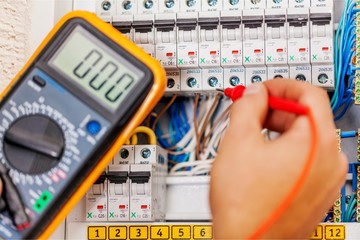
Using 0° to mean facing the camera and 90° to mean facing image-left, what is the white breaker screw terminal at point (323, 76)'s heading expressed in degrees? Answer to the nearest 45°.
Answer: approximately 0°

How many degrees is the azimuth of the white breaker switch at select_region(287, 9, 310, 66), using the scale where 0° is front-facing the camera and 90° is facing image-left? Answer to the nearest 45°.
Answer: approximately 0°
